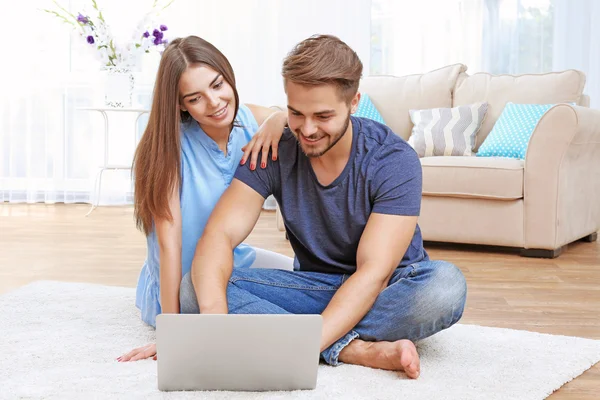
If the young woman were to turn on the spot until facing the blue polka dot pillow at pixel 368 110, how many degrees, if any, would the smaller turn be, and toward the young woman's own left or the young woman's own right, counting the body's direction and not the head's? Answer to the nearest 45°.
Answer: approximately 135° to the young woman's own left

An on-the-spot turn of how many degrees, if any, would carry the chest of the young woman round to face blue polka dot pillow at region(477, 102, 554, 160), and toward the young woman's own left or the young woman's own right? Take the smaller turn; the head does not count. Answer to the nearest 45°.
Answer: approximately 90° to the young woman's own left

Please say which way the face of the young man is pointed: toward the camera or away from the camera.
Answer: toward the camera

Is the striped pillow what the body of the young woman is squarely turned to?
no

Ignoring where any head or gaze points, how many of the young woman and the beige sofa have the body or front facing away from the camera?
0

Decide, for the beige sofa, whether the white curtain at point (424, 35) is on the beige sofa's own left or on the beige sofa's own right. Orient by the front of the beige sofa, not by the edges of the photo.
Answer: on the beige sofa's own right

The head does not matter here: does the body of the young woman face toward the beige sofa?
no

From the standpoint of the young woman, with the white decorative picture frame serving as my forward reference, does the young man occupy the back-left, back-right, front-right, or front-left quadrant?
back-right

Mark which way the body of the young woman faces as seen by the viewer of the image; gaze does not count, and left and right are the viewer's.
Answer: facing the viewer and to the right of the viewer

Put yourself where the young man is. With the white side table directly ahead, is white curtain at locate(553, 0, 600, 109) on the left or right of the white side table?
right

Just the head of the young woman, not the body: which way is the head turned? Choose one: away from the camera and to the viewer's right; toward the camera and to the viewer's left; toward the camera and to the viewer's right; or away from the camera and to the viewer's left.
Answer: toward the camera and to the viewer's right

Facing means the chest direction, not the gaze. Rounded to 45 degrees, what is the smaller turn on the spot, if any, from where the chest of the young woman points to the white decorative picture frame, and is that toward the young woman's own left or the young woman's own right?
approximately 135° to the young woman's own left
